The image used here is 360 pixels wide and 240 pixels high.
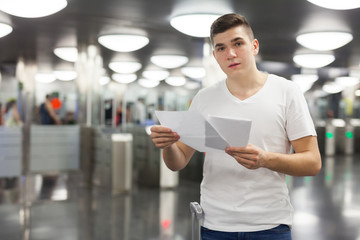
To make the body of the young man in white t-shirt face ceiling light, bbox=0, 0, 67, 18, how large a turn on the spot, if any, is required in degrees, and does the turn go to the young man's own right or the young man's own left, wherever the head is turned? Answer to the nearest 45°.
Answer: approximately 90° to the young man's own right

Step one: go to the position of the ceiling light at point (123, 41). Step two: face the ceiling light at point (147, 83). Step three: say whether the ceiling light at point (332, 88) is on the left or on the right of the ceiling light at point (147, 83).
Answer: right

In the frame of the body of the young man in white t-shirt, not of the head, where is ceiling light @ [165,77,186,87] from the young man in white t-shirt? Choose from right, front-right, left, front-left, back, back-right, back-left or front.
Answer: back-right

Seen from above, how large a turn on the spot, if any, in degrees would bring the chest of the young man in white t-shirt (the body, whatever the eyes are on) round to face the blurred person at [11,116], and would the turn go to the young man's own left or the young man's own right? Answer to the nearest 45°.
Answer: approximately 90° to the young man's own right

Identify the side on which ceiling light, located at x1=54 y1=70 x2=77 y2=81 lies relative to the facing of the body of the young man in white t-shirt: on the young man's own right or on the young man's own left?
on the young man's own right

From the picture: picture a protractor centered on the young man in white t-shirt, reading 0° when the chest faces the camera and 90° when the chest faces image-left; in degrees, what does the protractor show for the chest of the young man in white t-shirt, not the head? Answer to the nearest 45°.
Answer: approximately 45°

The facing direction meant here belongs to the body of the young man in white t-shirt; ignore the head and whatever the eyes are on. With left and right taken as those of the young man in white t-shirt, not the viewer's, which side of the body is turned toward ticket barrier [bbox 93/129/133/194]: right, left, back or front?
back
